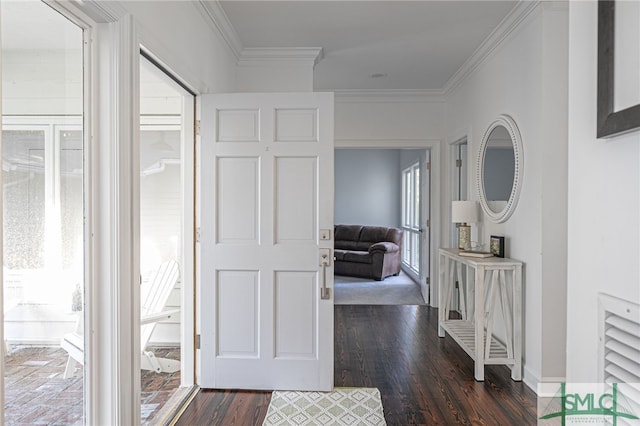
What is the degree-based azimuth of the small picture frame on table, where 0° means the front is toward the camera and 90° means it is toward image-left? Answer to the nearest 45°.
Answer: approximately 45°

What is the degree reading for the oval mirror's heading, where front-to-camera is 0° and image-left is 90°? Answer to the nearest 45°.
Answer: approximately 45°

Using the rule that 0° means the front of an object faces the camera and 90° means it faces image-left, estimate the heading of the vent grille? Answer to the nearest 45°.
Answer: approximately 45°

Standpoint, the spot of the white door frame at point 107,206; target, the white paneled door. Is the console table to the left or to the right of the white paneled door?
right

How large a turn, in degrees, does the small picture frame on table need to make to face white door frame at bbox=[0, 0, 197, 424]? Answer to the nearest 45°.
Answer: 0° — it already faces it
